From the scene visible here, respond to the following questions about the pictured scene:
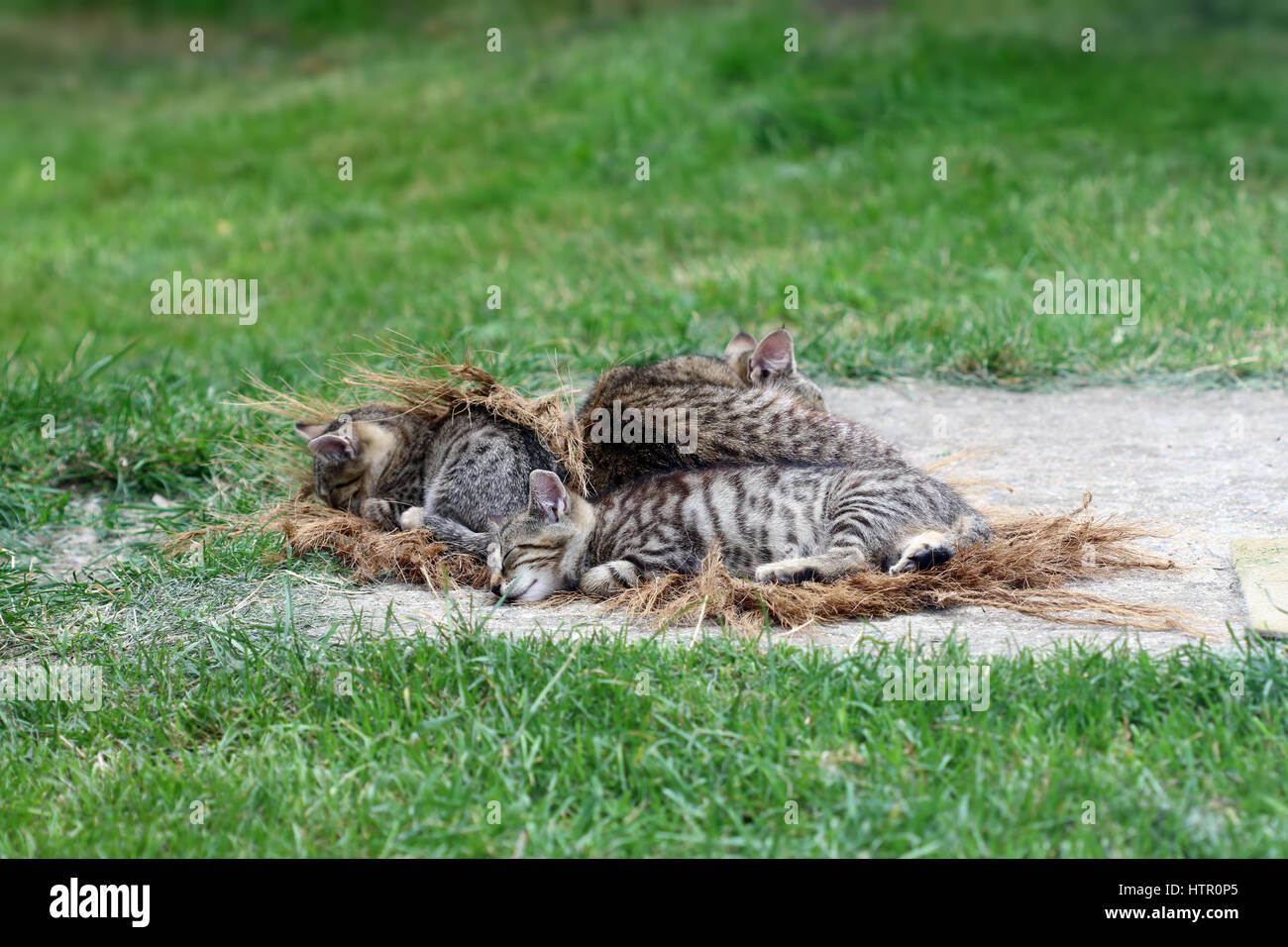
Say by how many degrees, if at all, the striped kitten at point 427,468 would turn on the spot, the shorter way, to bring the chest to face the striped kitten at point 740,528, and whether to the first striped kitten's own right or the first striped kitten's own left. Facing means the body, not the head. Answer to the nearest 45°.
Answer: approximately 135° to the first striped kitten's own left

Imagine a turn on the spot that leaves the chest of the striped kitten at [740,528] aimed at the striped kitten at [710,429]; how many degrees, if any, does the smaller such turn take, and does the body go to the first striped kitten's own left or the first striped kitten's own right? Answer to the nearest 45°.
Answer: approximately 90° to the first striped kitten's own right

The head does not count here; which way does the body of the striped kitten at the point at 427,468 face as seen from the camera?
to the viewer's left

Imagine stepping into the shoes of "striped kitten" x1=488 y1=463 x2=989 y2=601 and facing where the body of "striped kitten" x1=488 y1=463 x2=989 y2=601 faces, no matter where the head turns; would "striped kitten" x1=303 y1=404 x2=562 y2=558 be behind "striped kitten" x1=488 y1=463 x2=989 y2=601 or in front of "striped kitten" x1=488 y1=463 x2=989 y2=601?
in front

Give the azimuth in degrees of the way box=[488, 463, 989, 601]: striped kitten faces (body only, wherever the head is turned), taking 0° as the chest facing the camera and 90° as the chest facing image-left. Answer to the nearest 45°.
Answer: approximately 90°

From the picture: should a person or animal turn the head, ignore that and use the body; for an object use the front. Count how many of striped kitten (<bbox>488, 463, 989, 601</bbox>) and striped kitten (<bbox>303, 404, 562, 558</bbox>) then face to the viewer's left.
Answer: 2

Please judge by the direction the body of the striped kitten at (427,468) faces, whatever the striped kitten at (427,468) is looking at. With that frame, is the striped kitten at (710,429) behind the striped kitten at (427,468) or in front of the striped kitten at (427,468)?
behind
